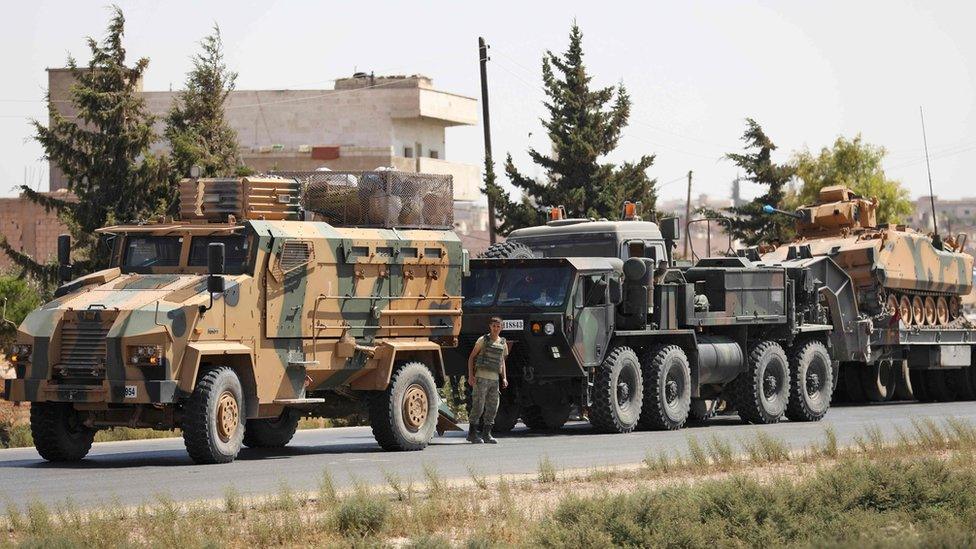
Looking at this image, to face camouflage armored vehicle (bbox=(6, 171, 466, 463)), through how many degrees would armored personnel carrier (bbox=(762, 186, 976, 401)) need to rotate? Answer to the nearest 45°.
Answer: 0° — it already faces it

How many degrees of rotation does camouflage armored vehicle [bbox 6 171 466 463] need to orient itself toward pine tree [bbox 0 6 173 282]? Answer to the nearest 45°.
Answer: approximately 135° to its right

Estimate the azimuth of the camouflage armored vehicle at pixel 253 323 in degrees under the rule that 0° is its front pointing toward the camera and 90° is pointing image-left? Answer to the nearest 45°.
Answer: approximately 45°

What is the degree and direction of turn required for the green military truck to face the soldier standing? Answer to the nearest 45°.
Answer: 0° — it already faces them

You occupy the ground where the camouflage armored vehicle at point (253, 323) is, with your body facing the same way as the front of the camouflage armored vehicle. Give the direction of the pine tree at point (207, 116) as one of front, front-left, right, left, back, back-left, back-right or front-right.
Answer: back-right

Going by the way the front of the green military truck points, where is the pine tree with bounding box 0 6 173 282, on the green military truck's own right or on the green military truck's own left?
on the green military truck's own right

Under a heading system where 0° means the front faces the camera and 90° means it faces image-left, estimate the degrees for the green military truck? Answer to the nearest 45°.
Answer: approximately 45°
